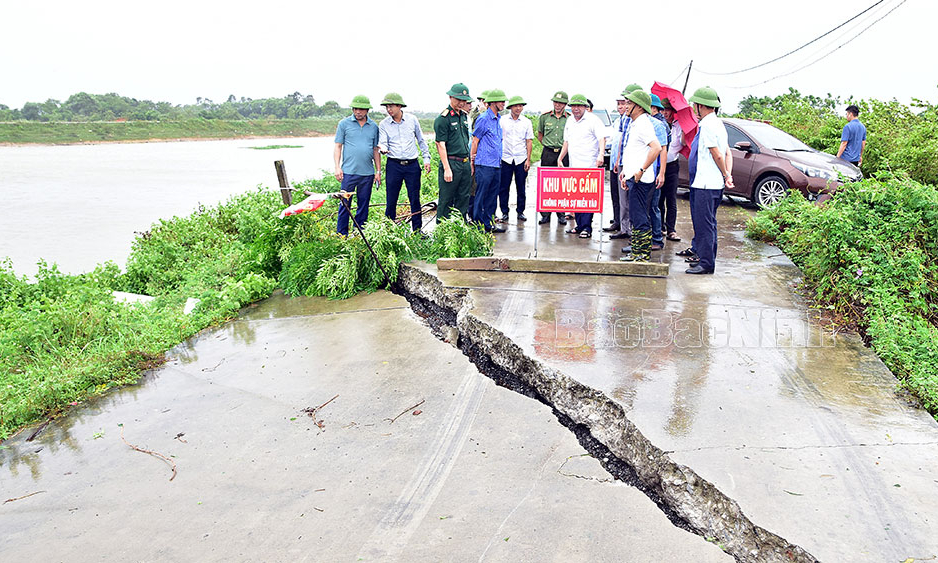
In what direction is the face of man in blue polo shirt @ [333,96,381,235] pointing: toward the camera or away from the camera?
toward the camera

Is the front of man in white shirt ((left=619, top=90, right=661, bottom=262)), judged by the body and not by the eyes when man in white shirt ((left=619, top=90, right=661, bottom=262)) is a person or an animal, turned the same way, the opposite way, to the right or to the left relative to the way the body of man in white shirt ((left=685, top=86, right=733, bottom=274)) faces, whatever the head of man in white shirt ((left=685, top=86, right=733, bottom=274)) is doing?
the same way

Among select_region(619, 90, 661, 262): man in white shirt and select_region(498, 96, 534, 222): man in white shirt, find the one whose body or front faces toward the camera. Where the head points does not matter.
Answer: select_region(498, 96, 534, 222): man in white shirt

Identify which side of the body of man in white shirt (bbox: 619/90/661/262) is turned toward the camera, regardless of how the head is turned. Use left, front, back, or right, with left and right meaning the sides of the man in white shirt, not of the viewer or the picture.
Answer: left

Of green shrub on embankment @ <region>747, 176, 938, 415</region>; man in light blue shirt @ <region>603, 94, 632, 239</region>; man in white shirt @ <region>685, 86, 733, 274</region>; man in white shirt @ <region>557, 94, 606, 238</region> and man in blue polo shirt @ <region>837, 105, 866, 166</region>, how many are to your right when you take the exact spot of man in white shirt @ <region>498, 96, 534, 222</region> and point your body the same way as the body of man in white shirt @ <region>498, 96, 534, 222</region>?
0

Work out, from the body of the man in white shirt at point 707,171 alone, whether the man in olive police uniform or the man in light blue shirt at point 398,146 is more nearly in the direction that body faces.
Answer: the man in light blue shirt

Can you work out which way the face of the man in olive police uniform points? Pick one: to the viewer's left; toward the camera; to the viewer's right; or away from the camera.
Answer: toward the camera

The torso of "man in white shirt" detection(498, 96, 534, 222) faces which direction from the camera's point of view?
toward the camera

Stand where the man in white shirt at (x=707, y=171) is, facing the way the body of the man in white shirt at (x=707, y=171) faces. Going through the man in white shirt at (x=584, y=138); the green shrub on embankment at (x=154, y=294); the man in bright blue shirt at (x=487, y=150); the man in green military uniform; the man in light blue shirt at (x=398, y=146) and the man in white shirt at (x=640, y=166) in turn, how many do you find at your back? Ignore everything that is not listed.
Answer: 0

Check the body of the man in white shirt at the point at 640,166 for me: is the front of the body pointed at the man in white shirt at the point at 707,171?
no

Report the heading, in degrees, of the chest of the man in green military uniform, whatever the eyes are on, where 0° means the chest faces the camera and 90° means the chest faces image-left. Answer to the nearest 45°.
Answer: approximately 315°

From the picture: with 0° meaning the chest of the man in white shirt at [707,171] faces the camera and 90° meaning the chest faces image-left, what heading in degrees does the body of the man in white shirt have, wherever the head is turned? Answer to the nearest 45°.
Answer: approximately 90°

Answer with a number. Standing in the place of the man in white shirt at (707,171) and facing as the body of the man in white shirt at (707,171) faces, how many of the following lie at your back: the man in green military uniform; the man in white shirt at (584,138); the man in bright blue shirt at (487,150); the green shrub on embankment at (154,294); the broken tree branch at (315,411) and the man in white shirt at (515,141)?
0

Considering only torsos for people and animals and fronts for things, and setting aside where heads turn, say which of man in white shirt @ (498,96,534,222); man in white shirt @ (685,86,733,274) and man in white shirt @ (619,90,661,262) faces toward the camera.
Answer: man in white shirt @ (498,96,534,222)

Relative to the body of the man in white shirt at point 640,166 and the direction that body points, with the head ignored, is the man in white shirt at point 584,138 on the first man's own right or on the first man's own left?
on the first man's own right
